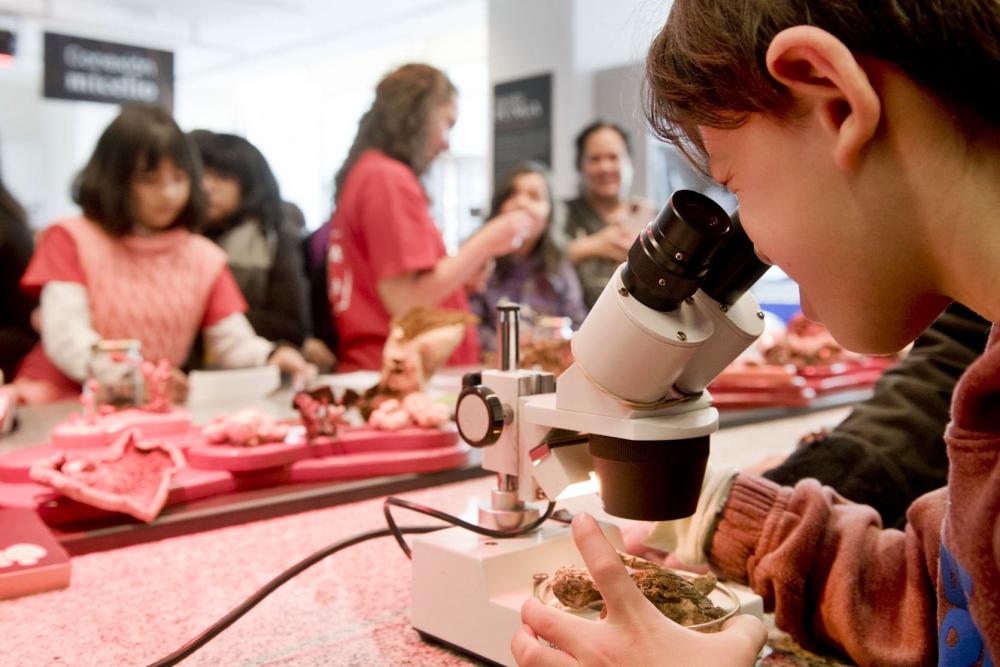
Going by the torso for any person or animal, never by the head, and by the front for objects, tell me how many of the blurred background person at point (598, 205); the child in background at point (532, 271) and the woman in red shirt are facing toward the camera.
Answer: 2

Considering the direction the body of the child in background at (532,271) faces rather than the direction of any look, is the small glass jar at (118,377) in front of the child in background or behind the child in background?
in front

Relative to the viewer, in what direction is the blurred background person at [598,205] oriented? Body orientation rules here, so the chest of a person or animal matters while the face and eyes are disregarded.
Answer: toward the camera

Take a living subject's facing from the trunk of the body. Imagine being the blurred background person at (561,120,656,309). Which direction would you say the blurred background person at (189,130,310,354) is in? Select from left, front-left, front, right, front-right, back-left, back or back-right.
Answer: front-right

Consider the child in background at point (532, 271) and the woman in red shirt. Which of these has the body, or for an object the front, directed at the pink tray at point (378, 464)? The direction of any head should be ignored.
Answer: the child in background

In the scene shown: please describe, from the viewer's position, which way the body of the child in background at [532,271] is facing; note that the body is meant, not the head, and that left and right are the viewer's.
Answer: facing the viewer

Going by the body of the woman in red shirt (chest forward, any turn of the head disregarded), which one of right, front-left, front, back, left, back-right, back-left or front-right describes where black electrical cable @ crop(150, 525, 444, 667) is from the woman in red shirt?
right

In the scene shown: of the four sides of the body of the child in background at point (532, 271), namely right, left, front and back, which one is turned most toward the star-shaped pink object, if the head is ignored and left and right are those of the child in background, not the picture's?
front

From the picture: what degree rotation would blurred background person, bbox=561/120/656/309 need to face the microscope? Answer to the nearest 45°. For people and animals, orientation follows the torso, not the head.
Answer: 0° — they already face it

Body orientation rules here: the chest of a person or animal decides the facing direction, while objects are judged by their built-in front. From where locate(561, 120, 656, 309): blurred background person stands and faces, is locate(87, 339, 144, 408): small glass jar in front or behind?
in front

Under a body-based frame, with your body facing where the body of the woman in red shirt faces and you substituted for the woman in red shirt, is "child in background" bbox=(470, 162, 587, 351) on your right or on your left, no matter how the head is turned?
on your left

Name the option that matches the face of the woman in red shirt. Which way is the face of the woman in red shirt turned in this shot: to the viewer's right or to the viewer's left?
to the viewer's right

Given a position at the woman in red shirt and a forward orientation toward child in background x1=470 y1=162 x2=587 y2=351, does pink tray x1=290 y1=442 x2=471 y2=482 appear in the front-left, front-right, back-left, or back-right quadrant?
back-right

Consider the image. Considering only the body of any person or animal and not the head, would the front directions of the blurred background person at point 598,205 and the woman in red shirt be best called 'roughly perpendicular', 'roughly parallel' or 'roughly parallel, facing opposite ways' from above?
roughly perpendicular

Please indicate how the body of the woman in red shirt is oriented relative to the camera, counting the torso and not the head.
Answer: to the viewer's right

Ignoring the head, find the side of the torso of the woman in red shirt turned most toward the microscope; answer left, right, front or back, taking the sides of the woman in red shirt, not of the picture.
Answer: right
